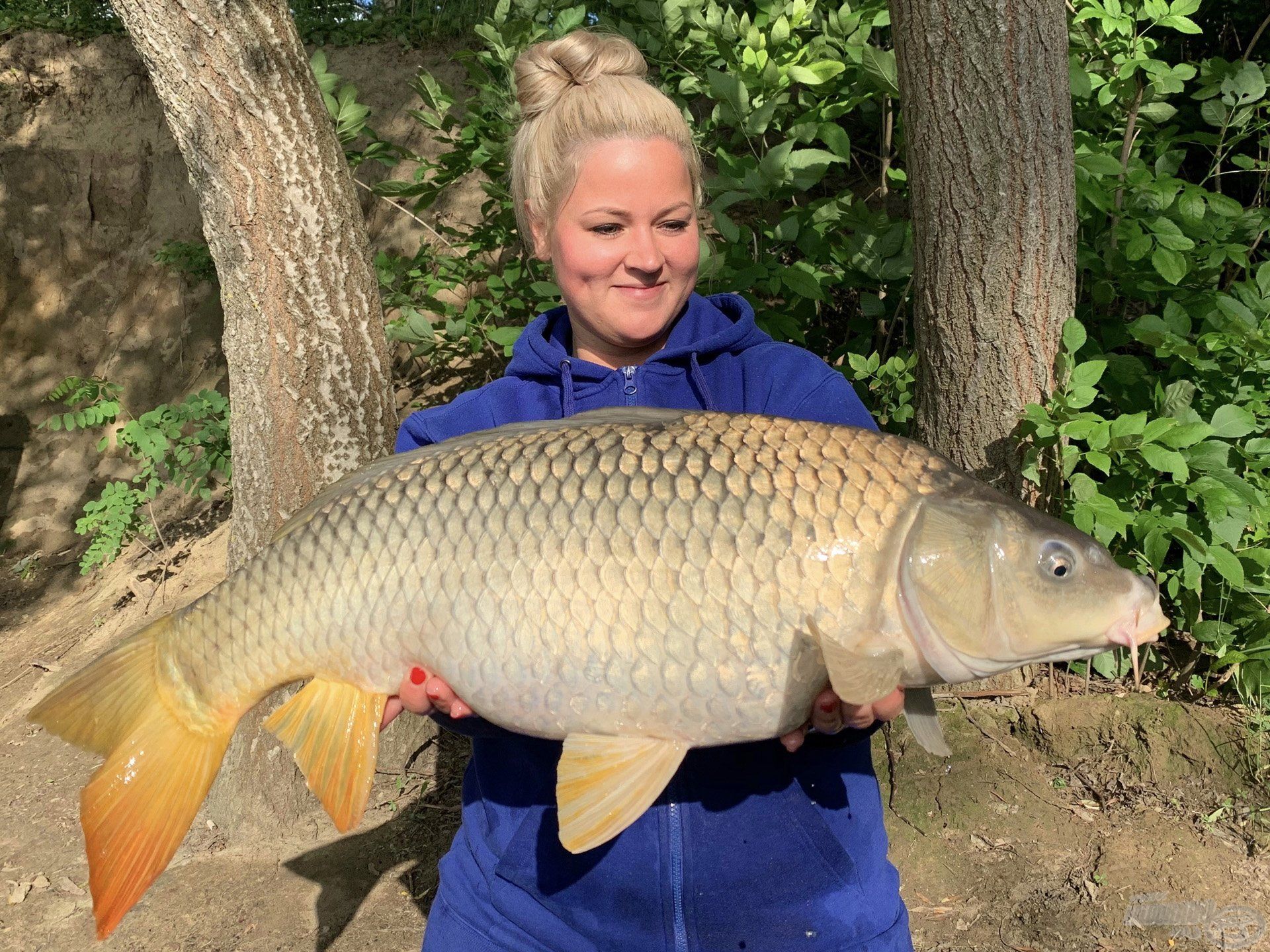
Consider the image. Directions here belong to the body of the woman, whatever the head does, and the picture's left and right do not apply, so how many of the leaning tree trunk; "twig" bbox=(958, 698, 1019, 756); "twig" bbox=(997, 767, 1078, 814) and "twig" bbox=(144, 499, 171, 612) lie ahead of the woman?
0

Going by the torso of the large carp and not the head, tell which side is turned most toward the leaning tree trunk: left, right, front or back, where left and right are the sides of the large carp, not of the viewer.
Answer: left

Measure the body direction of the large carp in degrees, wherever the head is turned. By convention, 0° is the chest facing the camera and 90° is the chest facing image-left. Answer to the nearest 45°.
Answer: approximately 270°

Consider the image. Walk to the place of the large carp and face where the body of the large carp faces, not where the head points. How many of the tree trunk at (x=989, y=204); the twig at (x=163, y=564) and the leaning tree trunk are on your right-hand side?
0

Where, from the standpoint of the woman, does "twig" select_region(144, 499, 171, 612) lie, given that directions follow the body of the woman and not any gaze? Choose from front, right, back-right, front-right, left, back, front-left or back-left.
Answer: back-right

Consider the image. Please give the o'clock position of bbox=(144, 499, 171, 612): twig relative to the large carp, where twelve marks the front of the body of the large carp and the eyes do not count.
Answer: The twig is roughly at 8 o'clock from the large carp.

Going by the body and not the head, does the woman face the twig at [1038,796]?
no

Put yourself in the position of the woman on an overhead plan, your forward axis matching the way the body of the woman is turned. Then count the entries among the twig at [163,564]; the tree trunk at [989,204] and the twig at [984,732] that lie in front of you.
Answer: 0

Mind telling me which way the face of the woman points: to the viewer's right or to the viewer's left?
to the viewer's right

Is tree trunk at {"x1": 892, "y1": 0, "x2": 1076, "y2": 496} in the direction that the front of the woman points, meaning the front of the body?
no

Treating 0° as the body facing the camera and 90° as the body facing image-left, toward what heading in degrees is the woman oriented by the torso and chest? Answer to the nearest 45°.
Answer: approximately 0°
